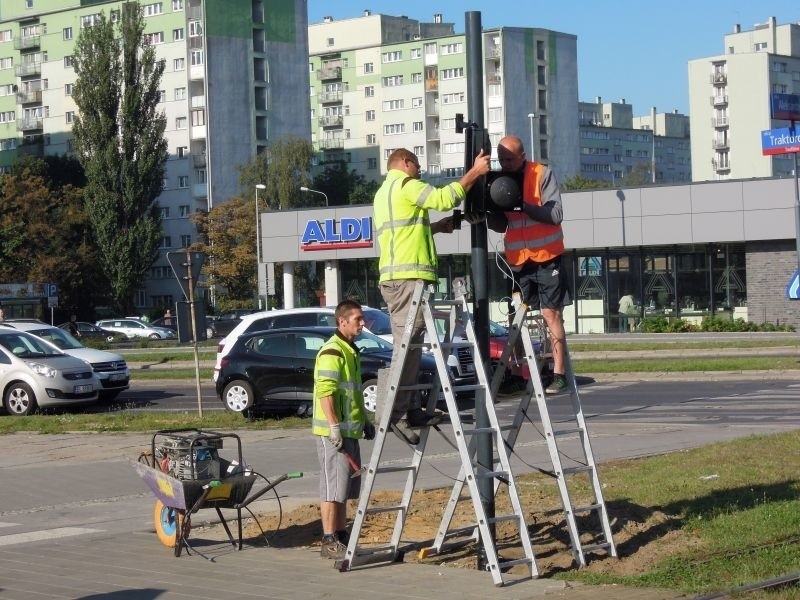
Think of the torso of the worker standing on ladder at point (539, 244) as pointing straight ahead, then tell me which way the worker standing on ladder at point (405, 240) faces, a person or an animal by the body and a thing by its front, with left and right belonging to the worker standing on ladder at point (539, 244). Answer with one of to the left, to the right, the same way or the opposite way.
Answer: the opposite way

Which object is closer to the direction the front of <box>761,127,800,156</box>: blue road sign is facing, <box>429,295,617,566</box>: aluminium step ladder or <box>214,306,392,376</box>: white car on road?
the aluminium step ladder

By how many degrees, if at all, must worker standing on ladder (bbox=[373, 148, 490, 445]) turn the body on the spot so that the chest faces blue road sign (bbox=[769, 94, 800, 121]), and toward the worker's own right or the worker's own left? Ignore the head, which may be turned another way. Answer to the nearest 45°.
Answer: approximately 45° to the worker's own left

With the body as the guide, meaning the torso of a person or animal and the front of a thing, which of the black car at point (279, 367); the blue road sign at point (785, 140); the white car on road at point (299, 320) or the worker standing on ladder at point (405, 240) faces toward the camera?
the blue road sign

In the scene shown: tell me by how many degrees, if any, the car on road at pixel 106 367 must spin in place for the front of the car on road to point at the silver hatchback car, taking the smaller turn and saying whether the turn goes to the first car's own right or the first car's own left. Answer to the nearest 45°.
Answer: approximately 90° to the first car's own right

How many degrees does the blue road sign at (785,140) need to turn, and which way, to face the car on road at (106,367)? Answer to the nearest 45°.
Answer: approximately 45° to its right

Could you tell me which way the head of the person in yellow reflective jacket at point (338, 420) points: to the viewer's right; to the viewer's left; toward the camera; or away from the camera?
to the viewer's right

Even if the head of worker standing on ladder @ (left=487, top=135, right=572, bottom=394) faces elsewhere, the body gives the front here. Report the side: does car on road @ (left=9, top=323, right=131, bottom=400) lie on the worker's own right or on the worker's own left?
on the worker's own right
